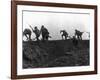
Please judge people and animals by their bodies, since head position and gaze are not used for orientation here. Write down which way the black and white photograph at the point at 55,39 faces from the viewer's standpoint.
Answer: facing the viewer and to the right of the viewer
